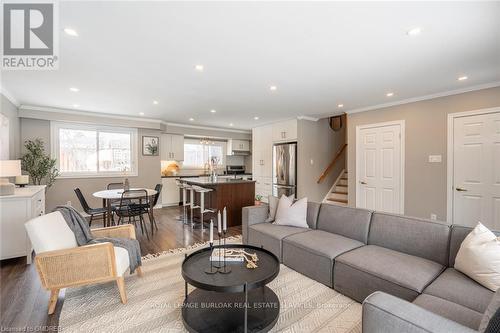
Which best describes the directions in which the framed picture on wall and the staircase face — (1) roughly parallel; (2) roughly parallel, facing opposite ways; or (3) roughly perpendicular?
roughly perpendicular

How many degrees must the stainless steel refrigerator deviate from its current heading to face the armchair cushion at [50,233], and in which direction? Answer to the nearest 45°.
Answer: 0° — it already faces it

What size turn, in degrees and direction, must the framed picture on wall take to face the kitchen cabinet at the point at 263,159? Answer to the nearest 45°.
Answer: approximately 90° to its left

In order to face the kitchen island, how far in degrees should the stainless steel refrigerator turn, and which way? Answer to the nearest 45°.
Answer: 0° — it already faces it

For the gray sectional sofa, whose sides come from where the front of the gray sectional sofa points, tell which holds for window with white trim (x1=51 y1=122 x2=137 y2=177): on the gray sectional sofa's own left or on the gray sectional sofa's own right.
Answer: on the gray sectional sofa's own right

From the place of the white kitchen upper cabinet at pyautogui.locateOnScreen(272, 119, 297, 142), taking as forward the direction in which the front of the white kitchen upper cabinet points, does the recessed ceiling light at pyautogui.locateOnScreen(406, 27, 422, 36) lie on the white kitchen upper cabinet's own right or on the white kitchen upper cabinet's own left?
on the white kitchen upper cabinet's own left

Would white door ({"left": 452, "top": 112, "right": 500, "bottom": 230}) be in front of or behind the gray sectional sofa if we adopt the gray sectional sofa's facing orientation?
behind
